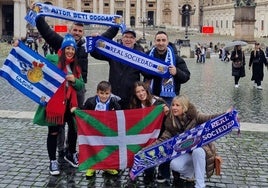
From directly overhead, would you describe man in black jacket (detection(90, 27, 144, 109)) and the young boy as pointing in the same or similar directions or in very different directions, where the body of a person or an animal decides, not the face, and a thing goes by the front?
same or similar directions

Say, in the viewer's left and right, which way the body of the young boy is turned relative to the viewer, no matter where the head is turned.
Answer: facing the viewer

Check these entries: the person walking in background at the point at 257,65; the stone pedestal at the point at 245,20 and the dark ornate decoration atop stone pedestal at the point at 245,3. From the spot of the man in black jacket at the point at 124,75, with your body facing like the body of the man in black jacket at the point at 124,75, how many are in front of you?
0

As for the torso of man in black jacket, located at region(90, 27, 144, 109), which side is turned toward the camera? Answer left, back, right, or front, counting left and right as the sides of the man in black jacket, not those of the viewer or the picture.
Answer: front

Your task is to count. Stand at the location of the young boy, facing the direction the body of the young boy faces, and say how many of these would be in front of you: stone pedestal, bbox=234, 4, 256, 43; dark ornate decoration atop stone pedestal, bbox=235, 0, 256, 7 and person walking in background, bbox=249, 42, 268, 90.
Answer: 0

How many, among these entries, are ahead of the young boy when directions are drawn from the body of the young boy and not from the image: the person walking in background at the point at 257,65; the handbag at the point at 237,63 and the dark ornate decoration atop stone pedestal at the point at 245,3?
0

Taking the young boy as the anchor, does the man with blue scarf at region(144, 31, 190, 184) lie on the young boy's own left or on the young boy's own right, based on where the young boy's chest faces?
on the young boy's own left

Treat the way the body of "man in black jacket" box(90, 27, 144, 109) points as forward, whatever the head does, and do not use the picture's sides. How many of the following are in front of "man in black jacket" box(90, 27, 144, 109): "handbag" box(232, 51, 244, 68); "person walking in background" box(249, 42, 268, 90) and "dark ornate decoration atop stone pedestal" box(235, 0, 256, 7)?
0

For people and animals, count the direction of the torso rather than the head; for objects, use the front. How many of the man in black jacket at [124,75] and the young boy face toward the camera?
2

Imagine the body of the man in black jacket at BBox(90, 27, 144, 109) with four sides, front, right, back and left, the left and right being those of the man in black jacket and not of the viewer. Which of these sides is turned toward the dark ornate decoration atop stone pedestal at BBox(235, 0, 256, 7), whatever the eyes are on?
back

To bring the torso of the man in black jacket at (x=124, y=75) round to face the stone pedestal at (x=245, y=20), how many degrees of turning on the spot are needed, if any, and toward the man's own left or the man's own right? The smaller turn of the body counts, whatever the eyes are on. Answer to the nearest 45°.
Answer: approximately 180°

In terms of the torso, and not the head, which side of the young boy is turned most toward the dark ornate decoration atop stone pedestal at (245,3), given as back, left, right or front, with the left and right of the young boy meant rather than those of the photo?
back

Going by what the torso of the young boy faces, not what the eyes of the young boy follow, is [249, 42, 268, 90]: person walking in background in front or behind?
behind

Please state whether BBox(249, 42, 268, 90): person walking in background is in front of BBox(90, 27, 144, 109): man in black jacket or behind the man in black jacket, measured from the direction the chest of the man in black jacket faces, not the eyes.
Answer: behind

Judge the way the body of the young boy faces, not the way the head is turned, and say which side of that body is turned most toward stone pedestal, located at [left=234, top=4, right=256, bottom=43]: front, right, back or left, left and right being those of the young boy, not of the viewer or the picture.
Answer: back
